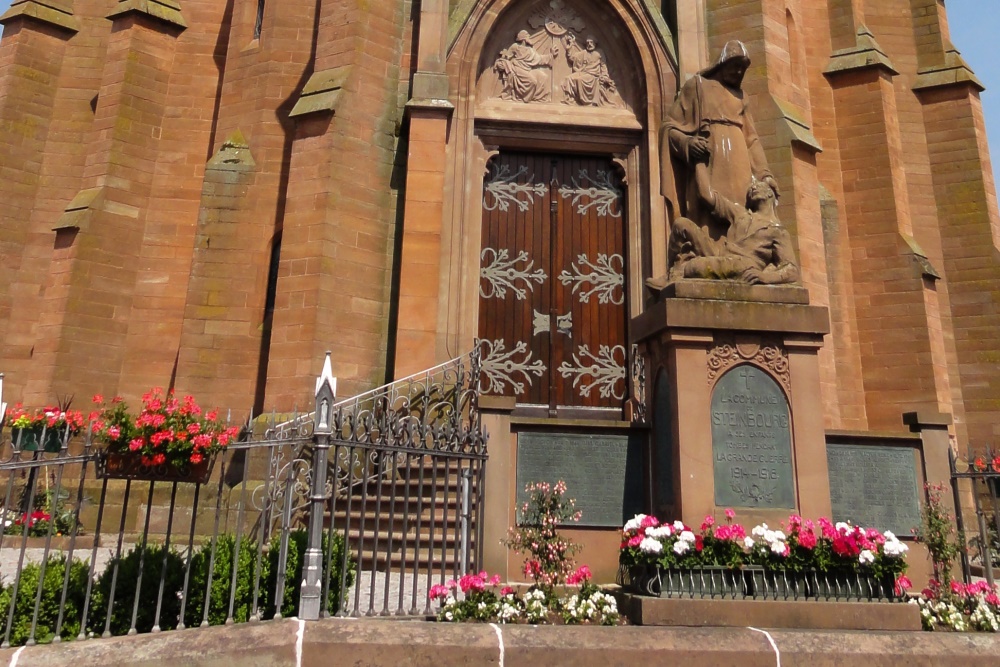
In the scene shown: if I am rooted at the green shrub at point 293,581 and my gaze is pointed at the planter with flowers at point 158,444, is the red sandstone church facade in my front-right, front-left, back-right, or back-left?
back-right

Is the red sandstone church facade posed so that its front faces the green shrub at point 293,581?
yes

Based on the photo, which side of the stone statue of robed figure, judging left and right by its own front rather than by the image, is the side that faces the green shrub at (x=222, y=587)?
right

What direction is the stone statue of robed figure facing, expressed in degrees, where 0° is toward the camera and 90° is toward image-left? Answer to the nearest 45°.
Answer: approximately 315°

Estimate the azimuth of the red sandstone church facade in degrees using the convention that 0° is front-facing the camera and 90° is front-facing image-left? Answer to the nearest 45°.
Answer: approximately 0°

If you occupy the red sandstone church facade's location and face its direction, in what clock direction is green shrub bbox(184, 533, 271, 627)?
The green shrub is roughly at 12 o'clock from the red sandstone church facade.

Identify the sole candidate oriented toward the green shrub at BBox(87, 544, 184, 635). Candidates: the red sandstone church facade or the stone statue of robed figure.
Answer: the red sandstone church facade

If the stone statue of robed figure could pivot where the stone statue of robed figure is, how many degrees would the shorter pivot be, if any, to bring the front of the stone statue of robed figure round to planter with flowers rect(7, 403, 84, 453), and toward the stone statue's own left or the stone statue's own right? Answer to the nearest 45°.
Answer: approximately 135° to the stone statue's own right

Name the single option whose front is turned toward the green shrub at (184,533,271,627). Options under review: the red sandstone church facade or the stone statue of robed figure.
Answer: the red sandstone church facade

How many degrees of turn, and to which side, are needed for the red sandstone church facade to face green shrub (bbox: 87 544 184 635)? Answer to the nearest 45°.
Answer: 0° — it already faces it
